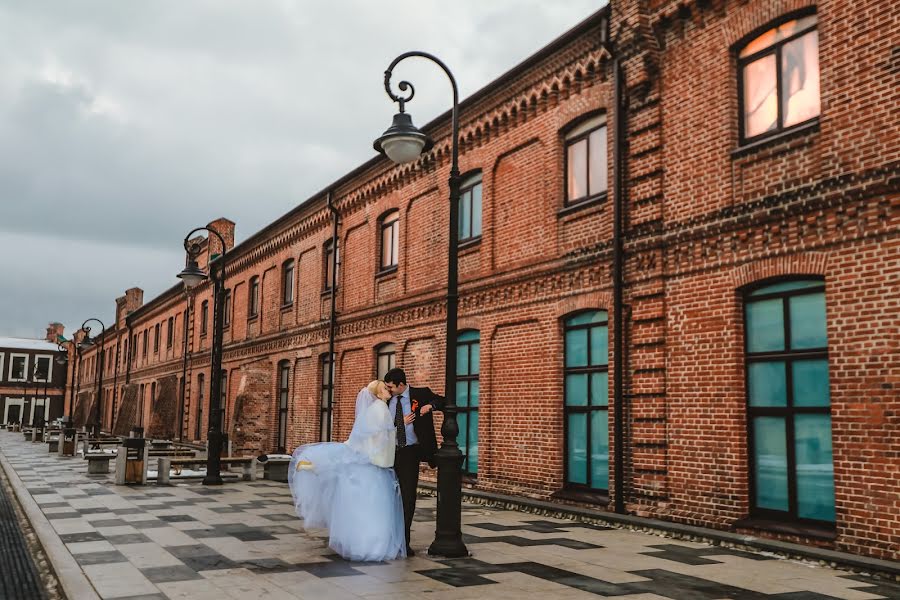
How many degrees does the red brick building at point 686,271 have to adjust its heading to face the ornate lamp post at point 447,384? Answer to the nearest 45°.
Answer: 0° — it already faces it

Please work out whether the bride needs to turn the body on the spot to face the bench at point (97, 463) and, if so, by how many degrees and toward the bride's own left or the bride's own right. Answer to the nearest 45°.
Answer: approximately 135° to the bride's own left

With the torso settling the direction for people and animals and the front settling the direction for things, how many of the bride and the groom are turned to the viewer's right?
1

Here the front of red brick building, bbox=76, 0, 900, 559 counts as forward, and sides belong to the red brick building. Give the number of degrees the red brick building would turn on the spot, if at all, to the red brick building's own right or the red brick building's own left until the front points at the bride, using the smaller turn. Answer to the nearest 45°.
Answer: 0° — it already faces them

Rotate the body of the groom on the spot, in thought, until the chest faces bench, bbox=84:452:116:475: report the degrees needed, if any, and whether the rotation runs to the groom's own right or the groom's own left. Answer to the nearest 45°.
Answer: approximately 90° to the groom's own right

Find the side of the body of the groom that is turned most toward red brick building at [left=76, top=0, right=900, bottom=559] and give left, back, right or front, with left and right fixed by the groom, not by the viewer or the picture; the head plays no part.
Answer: back

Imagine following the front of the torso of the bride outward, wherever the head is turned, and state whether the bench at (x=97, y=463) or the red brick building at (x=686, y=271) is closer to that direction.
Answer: the red brick building

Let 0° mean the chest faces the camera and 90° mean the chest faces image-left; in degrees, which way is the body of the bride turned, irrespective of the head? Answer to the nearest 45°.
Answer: approximately 270°

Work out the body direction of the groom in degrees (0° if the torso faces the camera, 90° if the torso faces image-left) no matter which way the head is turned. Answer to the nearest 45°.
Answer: approximately 45°

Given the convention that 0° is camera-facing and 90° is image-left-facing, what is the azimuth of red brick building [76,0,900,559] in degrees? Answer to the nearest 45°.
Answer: approximately 45°

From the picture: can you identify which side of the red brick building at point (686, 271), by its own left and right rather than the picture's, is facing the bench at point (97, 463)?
right
